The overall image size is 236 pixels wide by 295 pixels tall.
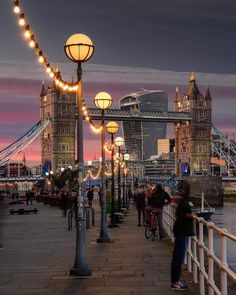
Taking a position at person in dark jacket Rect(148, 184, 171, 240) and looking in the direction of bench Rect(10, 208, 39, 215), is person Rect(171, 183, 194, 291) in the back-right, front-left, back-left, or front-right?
back-left

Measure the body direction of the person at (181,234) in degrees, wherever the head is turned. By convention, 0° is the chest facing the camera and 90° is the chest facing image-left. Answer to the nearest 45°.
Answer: approximately 270°

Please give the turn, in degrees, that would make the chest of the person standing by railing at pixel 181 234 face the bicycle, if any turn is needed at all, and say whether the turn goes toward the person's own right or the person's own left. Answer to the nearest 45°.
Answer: approximately 90° to the person's own left

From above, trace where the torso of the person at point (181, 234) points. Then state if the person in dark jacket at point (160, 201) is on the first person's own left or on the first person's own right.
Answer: on the first person's own left
